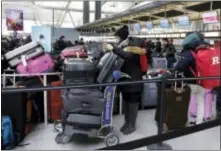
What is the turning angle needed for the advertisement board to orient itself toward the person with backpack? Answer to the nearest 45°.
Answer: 0° — it already faces them

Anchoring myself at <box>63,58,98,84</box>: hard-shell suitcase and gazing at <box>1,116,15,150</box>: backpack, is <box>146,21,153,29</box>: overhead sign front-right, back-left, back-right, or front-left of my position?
back-right

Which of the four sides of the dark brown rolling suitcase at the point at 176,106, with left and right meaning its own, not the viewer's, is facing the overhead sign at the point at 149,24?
back

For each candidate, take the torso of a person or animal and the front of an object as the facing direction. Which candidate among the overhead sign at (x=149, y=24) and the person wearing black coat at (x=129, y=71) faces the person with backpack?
the overhead sign

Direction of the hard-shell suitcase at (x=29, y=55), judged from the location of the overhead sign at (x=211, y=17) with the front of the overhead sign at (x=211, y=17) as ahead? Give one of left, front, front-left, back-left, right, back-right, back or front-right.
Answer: front-right

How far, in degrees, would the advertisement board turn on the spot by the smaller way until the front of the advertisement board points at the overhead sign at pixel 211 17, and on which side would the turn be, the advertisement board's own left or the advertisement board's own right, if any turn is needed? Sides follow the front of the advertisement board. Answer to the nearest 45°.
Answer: approximately 45° to the advertisement board's own left

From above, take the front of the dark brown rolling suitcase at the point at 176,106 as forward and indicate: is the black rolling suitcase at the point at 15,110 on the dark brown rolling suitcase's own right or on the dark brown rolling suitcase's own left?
on the dark brown rolling suitcase's own right

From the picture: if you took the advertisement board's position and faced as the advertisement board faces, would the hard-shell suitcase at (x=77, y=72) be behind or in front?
in front

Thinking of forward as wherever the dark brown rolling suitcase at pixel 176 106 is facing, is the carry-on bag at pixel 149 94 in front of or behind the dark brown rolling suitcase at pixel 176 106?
behind

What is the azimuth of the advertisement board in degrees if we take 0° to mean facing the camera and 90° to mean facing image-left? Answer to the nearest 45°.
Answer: approximately 0°

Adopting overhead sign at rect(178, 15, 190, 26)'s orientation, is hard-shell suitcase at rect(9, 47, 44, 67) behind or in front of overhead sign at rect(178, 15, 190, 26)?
in front
